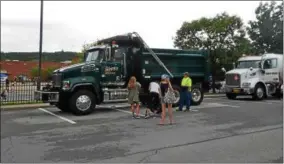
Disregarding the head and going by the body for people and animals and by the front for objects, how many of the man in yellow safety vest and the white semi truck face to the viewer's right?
0

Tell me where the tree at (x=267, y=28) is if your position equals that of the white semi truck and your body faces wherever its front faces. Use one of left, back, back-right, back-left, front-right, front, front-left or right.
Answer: back-right

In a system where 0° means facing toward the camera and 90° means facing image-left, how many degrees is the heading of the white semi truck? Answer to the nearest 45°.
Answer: approximately 45°

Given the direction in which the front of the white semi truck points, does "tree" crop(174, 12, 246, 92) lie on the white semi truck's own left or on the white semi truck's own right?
on the white semi truck's own right

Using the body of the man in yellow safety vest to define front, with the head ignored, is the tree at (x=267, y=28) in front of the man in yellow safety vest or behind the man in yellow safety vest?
behind

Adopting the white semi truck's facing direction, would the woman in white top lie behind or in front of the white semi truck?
in front

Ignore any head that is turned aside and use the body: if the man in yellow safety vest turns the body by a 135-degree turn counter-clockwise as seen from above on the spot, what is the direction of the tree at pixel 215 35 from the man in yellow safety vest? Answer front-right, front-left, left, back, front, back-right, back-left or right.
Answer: left

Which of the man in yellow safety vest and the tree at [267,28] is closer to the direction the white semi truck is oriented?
the man in yellow safety vest
